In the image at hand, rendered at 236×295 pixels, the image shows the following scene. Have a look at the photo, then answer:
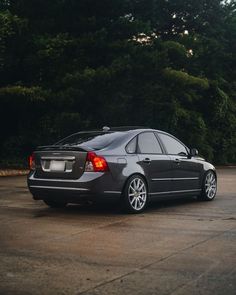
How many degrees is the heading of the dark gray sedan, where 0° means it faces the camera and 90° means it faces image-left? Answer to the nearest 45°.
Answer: approximately 225°
